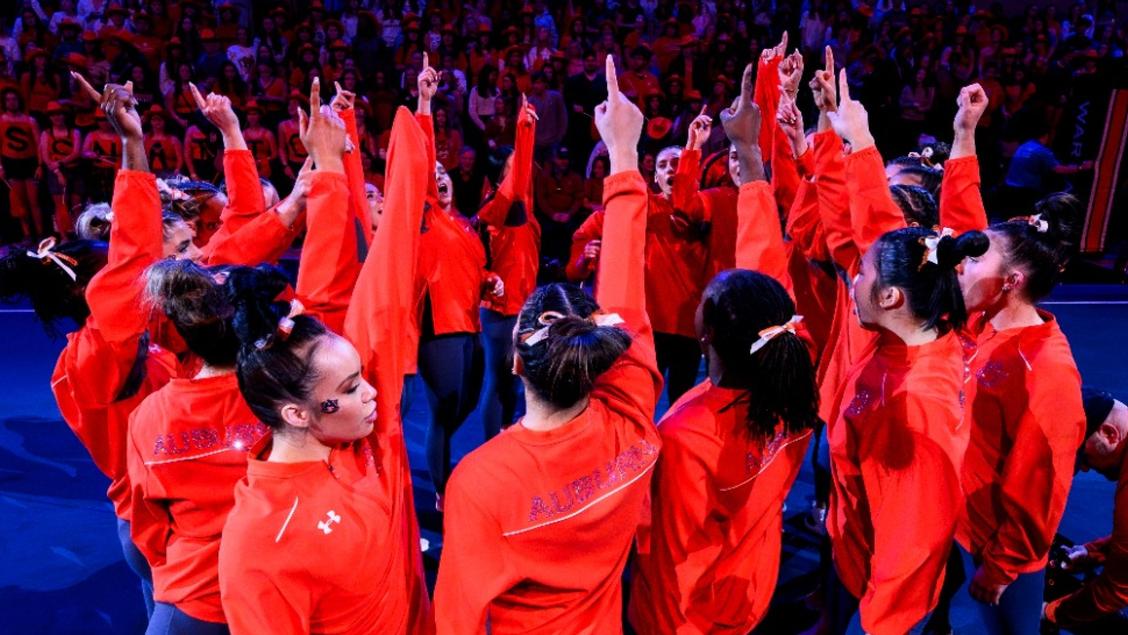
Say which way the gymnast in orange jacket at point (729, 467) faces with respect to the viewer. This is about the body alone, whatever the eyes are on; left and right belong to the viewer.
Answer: facing away from the viewer and to the left of the viewer

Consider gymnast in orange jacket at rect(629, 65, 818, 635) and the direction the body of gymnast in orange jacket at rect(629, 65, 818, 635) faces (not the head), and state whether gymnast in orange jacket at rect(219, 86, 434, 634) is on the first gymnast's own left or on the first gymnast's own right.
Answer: on the first gymnast's own left

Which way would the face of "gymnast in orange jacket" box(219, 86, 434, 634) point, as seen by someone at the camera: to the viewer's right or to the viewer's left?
to the viewer's right

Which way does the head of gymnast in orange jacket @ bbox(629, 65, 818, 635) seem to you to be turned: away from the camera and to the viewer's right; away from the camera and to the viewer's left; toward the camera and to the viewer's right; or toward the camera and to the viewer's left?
away from the camera and to the viewer's left

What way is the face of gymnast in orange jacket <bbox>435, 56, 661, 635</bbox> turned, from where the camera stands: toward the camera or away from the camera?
away from the camera

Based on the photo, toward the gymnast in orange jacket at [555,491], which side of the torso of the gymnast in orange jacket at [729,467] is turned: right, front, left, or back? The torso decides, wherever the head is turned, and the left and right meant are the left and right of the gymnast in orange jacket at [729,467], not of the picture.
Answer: left

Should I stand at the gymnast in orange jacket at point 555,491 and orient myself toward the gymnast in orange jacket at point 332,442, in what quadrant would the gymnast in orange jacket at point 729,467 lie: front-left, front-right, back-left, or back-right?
back-right
